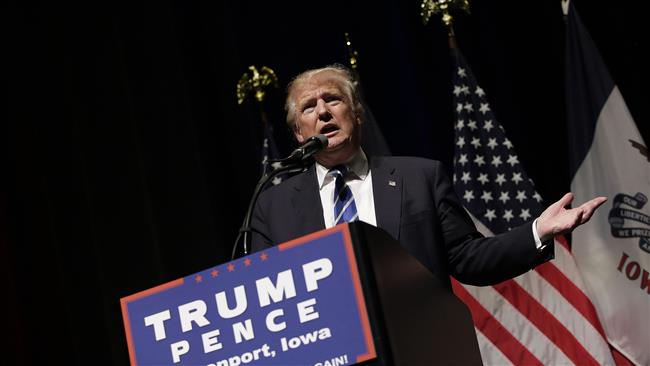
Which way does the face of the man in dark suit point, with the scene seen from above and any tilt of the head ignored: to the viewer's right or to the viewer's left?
to the viewer's left

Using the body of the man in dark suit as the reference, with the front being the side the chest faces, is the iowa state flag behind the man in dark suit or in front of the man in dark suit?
behind

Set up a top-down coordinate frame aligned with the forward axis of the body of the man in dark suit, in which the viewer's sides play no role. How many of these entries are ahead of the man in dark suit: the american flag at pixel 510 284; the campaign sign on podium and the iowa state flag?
1

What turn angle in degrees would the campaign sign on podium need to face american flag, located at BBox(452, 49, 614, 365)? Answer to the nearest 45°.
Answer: approximately 180°

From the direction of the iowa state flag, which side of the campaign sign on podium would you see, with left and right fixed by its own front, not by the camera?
back

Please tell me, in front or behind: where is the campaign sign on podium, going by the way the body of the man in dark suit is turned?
in front
